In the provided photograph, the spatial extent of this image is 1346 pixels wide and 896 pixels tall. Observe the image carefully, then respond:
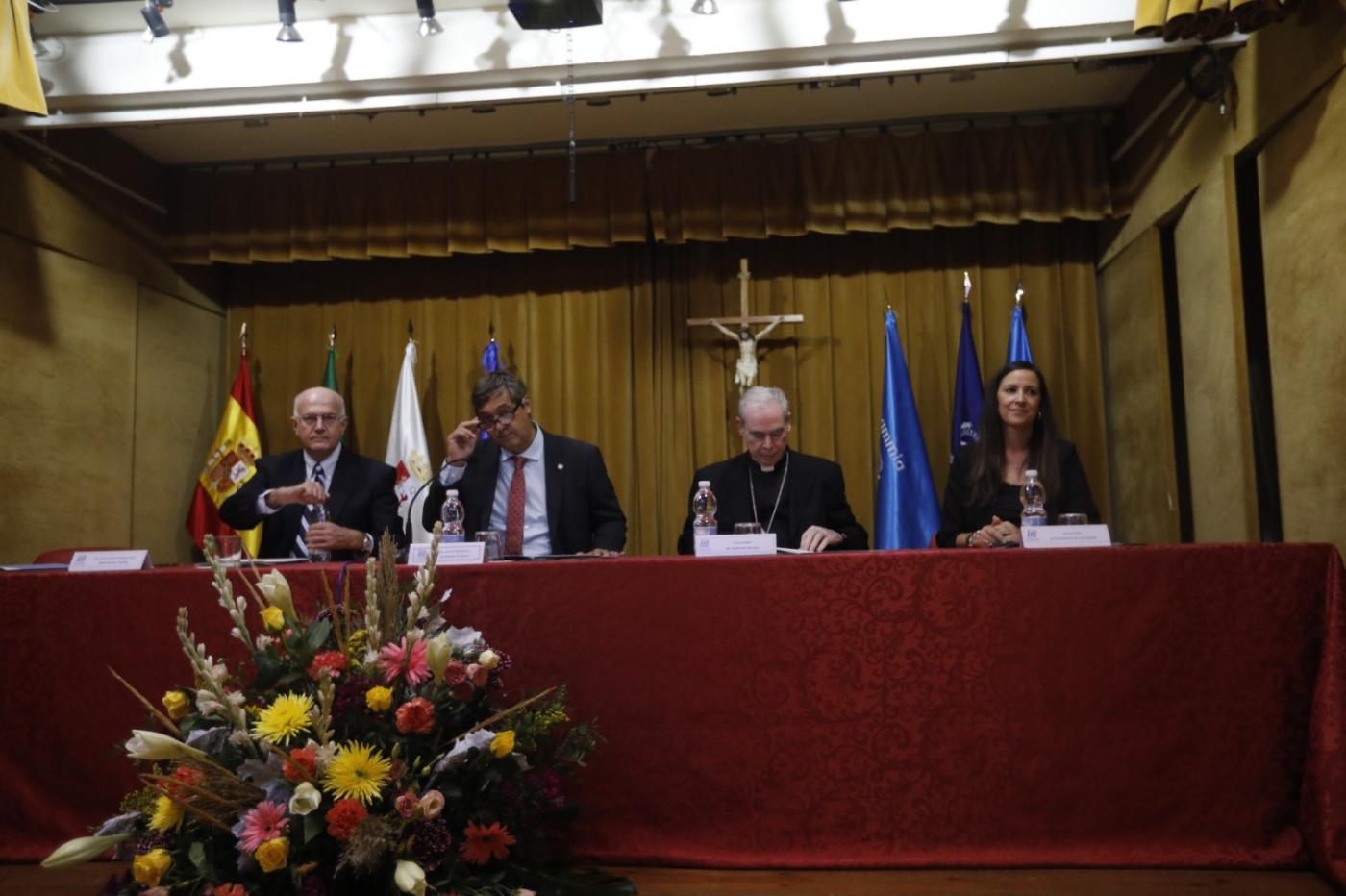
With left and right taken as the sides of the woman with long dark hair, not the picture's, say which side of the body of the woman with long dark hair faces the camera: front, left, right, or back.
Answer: front

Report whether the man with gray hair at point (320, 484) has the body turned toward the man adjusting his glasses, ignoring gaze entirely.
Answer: no

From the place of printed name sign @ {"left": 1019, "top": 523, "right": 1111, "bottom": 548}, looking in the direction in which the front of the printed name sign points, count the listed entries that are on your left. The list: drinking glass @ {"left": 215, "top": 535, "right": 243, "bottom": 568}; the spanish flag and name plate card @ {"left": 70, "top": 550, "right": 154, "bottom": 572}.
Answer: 0

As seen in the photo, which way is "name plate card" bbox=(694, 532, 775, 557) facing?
toward the camera

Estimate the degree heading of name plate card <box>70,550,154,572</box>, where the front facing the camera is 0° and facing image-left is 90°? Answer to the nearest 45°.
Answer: approximately 0°

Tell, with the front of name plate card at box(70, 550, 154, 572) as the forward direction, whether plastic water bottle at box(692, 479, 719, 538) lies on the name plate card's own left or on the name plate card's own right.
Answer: on the name plate card's own left

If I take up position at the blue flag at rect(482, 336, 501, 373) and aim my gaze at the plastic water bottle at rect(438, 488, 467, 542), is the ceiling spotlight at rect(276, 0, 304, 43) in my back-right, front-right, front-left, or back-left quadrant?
front-right

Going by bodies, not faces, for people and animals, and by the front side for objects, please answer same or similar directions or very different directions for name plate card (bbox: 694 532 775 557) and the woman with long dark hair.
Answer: same or similar directions

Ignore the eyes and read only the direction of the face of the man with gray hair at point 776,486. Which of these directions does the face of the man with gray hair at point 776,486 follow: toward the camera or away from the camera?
toward the camera

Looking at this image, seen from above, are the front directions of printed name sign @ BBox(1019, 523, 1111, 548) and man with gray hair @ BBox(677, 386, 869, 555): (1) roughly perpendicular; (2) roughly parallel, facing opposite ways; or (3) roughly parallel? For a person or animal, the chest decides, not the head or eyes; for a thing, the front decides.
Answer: roughly parallel

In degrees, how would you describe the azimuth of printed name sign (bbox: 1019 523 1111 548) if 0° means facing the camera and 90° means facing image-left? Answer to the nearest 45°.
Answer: approximately 0°

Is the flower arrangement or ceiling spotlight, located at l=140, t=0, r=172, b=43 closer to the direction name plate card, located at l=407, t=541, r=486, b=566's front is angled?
the flower arrangement

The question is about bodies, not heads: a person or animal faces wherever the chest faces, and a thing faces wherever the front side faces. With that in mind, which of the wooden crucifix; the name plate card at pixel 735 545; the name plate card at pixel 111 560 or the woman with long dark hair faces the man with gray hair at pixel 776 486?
the wooden crucifix

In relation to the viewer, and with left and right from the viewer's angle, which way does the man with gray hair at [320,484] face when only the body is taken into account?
facing the viewer

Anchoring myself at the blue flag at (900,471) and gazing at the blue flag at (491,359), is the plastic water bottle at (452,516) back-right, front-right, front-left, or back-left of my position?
front-left

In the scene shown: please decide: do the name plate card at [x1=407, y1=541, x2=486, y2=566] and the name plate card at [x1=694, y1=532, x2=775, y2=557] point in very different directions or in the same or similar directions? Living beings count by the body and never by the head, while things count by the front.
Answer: same or similar directions

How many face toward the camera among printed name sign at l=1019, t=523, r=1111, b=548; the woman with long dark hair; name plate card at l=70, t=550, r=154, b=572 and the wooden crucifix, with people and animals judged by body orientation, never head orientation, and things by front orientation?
4
